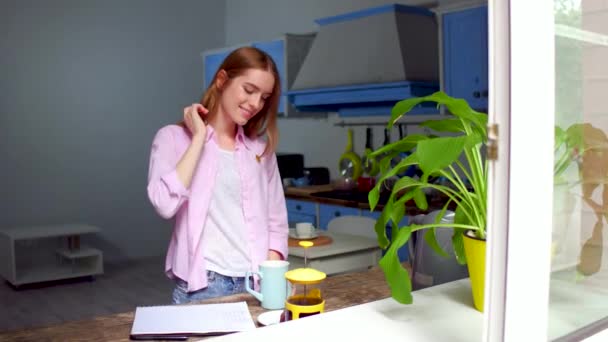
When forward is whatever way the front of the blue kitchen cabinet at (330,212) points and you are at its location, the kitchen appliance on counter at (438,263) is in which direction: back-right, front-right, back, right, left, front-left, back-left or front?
front-left

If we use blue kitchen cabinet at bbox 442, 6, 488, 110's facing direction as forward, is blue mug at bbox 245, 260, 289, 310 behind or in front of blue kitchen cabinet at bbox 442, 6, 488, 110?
in front

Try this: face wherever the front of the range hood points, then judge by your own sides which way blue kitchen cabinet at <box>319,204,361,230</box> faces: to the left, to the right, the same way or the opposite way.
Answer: the same way

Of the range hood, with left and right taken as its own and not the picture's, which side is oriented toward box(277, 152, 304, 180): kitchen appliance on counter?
right

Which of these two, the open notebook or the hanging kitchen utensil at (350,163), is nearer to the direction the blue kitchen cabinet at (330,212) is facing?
the open notebook

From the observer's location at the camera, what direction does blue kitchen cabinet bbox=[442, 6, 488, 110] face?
facing the viewer and to the left of the viewer

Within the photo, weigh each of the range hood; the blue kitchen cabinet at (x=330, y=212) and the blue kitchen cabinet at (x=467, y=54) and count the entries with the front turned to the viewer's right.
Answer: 0

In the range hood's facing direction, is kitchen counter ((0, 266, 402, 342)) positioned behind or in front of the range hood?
in front

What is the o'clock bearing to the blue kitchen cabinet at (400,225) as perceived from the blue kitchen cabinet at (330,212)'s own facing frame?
the blue kitchen cabinet at (400,225) is roughly at 9 o'clock from the blue kitchen cabinet at (330,212).

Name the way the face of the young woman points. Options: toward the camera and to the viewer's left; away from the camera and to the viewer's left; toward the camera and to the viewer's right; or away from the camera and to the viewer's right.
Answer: toward the camera and to the viewer's right

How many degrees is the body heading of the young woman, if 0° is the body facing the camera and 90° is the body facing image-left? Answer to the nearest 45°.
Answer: approximately 315°

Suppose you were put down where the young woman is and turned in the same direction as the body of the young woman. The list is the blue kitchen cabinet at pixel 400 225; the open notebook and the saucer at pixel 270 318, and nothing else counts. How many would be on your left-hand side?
1

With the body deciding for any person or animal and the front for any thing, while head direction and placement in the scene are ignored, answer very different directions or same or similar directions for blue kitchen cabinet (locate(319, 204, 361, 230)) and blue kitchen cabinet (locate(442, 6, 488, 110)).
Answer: same or similar directions

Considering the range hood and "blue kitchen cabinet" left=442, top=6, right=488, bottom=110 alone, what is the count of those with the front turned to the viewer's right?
0
